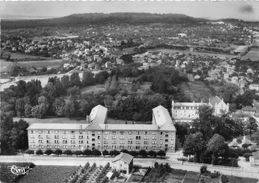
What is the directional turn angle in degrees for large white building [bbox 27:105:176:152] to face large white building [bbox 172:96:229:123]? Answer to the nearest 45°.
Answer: approximately 90° to its left

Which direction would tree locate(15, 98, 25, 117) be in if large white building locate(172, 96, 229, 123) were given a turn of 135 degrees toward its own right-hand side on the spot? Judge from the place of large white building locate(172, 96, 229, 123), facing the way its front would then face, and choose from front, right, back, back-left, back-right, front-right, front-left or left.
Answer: front-left

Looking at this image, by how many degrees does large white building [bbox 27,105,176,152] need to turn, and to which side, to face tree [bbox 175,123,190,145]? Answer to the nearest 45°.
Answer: approximately 90° to its left

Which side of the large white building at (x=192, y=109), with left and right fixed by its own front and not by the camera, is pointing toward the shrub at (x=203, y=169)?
front

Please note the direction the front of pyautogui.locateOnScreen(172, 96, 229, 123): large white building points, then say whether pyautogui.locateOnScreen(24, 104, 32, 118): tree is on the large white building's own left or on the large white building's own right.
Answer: on the large white building's own right

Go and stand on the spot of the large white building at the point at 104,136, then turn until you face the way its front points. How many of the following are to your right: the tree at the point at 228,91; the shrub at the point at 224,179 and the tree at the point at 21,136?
1

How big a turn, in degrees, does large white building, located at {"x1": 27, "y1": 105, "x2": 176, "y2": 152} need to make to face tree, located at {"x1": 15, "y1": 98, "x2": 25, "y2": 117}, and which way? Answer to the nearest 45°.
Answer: approximately 90° to its right

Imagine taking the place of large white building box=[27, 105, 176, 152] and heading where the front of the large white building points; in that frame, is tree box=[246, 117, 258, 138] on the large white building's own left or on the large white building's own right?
on the large white building's own left

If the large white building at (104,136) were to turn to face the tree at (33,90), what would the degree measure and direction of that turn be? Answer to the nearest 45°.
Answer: approximately 135° to its right

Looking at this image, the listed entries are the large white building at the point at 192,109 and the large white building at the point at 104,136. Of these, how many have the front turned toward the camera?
2

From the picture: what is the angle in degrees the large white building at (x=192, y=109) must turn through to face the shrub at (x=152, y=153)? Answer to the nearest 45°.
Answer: approximately 45° to its right

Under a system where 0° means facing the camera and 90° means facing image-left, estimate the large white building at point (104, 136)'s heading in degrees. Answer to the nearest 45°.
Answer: approximately 0°
